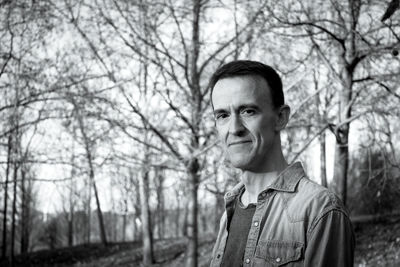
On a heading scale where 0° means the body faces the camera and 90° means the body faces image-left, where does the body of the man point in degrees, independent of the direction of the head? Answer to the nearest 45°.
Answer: approximately 45°

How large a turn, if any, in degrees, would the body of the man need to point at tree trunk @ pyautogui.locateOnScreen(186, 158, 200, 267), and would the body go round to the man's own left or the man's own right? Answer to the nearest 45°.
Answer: approximately 135° to the man's own right
